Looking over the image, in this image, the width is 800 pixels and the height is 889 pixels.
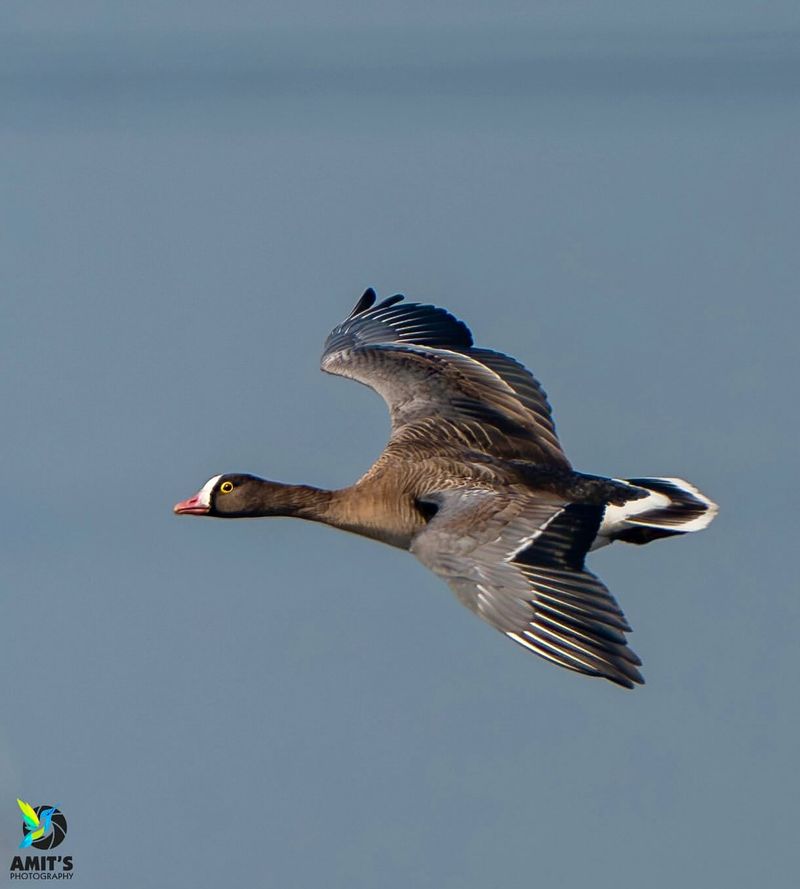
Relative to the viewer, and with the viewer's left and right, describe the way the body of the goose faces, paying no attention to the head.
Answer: facing to the left of the viewer
